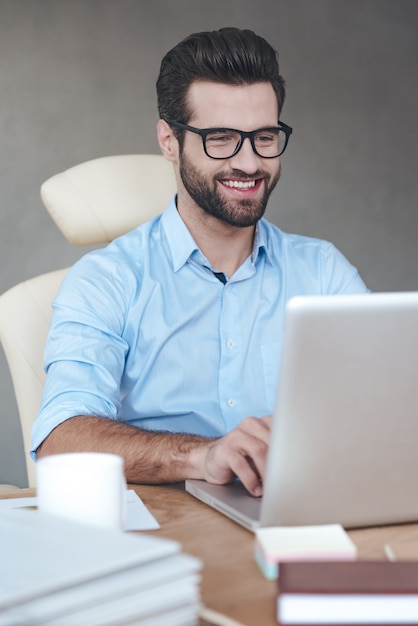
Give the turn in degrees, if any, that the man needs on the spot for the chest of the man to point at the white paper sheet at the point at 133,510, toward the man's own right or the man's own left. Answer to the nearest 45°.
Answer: approximately 45° to the man's own right

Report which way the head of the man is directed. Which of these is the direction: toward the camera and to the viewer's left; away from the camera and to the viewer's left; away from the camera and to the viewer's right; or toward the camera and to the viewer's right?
toward the camera and to the viewer's right

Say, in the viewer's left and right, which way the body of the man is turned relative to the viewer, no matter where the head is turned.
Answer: facing the viewer and to the right of the viewer

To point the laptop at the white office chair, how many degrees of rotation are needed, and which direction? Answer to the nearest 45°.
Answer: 0° — it already faces it

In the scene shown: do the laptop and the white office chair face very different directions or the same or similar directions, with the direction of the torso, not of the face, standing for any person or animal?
very different directions

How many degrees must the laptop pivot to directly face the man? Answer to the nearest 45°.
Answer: approximately 45° to its right

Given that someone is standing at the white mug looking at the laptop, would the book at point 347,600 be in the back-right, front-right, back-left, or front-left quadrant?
front-right

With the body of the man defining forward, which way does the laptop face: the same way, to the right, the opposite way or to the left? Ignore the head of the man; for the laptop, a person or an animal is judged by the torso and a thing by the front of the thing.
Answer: the opposite way

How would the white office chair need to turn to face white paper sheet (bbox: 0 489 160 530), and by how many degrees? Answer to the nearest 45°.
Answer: approximately 45° to its right

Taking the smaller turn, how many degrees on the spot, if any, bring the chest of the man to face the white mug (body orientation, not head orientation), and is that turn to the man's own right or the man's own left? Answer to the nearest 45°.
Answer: approximately 45° to the man's own right

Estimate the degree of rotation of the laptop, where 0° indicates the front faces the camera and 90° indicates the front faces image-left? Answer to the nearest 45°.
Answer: approximately 135°
